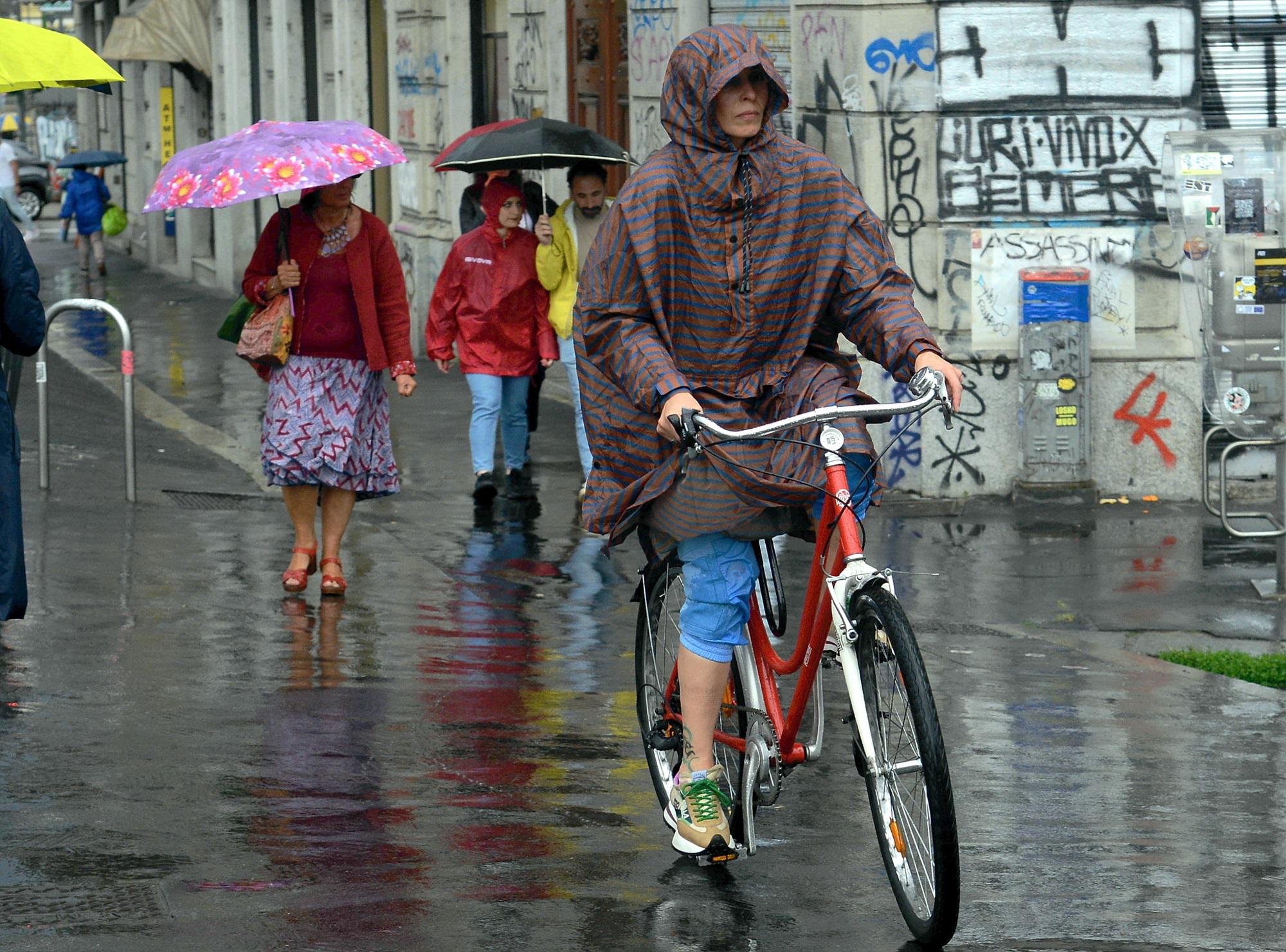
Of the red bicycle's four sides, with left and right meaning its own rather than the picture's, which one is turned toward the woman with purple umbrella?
back

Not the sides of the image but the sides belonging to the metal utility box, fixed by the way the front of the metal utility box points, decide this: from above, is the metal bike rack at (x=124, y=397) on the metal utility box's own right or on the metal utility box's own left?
on the metal utility box's own right

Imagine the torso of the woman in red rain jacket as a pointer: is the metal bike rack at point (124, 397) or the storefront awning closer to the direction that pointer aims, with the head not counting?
the metal bike rack

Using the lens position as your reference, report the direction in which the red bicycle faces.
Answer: facing the viewer and to the right of the viewer

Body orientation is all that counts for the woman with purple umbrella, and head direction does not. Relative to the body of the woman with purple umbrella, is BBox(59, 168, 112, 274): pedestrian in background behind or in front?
behind

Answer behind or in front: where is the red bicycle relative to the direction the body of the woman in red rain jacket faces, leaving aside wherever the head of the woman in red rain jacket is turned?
in front

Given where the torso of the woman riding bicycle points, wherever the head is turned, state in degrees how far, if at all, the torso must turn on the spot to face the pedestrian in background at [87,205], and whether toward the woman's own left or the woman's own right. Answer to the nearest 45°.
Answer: approximately 135° to the woman's own left

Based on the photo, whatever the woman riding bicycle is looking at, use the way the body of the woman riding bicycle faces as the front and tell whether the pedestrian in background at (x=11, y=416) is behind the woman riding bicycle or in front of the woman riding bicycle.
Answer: behind

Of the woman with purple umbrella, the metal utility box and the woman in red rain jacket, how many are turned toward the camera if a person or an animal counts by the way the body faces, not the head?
3

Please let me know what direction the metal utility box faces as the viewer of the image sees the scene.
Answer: facing the viewer

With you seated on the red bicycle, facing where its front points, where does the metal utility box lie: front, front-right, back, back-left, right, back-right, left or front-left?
back-left

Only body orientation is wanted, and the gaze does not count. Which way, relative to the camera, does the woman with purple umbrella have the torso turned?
toward the camera

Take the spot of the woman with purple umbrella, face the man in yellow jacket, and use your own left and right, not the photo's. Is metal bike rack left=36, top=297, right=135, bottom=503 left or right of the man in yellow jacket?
left

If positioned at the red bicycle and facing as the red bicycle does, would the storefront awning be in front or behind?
behind

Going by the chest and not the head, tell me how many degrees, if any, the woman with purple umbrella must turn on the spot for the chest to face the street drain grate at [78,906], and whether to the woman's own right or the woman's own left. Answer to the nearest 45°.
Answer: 0° — they already face it
